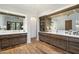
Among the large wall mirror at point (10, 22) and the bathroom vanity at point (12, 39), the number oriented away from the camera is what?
0

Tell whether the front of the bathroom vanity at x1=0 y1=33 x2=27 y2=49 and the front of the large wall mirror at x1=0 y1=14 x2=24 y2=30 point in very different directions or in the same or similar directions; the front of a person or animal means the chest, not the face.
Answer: same or similar directions

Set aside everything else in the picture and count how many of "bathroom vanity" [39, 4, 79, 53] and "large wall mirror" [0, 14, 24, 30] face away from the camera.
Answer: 0

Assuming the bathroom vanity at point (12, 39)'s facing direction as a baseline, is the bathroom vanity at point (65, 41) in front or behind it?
in front

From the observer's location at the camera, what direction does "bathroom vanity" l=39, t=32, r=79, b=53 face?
facing the viewer and to the left of the viewer

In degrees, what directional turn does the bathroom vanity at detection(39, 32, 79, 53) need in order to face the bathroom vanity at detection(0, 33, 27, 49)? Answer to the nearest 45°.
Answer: approximately 45° to its right

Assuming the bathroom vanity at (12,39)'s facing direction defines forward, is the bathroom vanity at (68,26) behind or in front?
in front

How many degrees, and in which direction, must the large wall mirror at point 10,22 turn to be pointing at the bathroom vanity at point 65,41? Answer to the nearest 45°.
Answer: approximately 45° to its left

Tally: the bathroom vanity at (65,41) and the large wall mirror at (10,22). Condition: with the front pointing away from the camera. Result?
0

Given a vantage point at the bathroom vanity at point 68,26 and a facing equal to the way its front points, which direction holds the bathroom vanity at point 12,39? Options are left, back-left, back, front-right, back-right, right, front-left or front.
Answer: front-right

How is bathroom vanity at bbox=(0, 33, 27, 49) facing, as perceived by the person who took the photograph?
facing the viewer and to the right of the viewer

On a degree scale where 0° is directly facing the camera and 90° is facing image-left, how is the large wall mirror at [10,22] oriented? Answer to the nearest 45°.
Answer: approximately 315°

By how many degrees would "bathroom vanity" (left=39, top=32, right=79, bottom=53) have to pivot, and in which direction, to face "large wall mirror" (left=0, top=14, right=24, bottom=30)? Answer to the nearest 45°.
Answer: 0° — it already faces it
